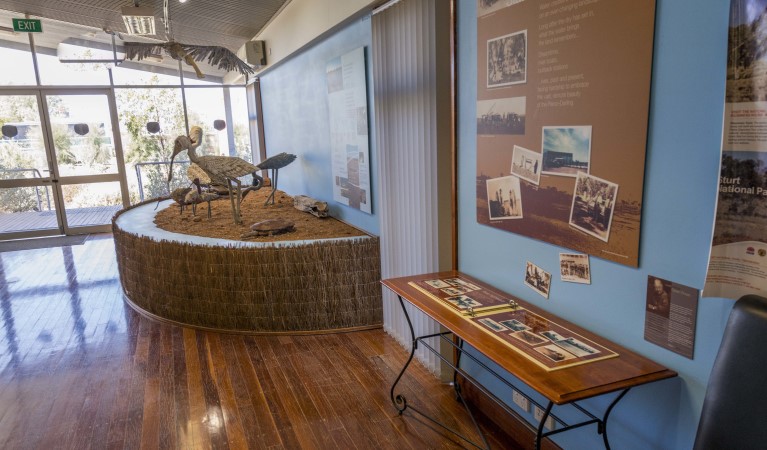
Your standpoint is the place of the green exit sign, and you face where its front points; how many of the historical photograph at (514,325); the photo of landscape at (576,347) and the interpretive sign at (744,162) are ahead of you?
3

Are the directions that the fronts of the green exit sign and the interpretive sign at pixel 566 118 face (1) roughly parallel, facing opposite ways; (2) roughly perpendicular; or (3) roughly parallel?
roughly perpendicular

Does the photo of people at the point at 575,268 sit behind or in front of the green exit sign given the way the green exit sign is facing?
in front

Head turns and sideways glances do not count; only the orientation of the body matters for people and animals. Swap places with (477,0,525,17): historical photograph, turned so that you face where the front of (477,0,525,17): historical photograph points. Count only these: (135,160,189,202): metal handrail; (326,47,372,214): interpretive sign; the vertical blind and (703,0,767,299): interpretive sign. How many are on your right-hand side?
3

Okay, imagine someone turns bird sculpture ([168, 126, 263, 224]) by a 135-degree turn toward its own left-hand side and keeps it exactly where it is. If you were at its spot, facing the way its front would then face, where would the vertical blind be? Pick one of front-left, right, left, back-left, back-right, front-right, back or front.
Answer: front

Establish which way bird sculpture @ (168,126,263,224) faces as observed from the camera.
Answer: facing to the left of the viewer

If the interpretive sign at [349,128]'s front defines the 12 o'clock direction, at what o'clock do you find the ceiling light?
The ceiling light is roughly at 2 o'clock from the interpretive sign.

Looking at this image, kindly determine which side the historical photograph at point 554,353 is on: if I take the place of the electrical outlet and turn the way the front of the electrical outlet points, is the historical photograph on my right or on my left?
on my left
